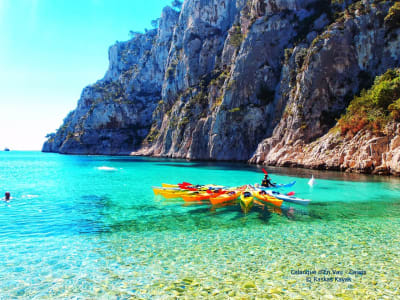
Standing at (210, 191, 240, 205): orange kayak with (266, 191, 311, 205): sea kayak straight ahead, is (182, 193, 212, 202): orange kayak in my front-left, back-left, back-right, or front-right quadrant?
back-left

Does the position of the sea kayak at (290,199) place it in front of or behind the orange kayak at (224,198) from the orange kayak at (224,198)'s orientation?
behind

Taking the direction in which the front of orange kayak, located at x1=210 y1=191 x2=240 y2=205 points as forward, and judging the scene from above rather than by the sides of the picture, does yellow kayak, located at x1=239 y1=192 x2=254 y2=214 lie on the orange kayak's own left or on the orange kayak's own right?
on the orange kayak's own left

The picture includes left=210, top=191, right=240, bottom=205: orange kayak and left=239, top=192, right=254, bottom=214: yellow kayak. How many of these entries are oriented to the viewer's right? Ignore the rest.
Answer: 0

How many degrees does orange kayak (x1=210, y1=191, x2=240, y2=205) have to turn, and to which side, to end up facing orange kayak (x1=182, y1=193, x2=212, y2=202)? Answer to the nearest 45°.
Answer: approximately 45° to its right
